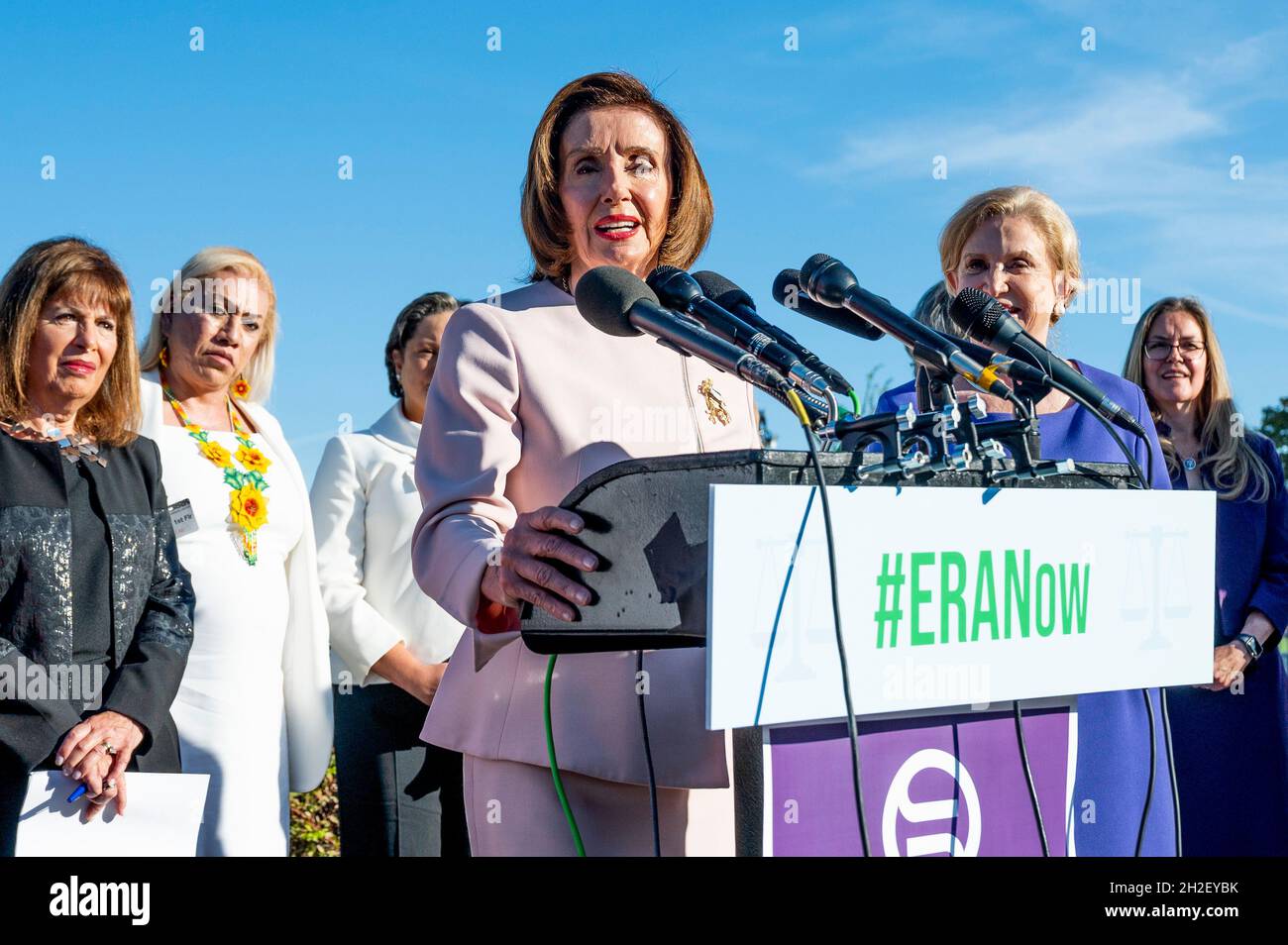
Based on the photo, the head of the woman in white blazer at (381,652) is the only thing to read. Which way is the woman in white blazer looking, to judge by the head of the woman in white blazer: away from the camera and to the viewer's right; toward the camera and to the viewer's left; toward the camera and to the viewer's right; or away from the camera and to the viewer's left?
toward the camera and to the viewer's right

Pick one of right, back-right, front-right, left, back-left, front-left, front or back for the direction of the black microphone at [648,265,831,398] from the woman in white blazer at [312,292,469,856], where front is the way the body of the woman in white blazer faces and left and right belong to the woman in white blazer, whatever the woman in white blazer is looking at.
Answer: front-right

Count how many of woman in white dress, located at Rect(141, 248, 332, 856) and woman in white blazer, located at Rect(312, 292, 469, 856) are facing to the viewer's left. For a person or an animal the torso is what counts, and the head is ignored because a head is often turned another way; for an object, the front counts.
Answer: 0

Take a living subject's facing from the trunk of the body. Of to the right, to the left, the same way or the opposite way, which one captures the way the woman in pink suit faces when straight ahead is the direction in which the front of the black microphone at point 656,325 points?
the opposite way

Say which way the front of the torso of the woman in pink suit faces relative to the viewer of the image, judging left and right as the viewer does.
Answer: facing the viewer and to the right of the viewer
